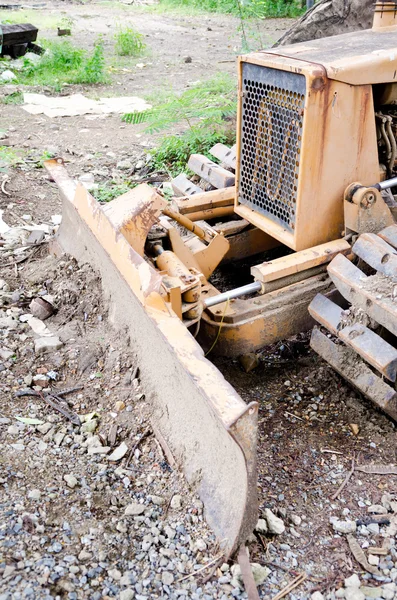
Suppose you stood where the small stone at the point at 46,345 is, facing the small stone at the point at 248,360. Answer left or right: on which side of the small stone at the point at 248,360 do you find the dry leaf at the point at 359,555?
right

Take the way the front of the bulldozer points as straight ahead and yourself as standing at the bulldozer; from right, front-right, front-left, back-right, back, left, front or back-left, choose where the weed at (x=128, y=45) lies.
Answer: back-right

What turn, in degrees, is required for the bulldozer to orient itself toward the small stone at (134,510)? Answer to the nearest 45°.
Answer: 0° — it already faces it

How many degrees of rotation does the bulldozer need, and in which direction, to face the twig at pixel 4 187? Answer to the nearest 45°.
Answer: approximately 90° to its right

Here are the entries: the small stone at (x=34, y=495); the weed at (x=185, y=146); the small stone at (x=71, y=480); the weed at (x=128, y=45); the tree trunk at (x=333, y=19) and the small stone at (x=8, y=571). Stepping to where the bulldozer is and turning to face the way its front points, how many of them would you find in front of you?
3

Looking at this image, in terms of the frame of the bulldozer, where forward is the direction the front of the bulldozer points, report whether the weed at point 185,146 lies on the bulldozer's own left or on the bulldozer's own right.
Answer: on the bulldozer's own right

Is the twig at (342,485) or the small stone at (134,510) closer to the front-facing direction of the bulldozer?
the small stone

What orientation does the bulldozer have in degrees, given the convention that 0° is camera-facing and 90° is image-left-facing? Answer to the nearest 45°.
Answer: approximately 45°

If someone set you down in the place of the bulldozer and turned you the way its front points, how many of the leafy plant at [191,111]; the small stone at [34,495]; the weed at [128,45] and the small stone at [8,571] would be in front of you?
2

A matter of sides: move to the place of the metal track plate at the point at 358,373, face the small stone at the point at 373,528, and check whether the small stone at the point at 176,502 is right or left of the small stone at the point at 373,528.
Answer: right

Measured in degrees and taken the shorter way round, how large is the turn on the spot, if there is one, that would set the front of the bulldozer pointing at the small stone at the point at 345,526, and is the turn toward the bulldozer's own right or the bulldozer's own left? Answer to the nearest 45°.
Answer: approximately 45° to the bulldozer's own left

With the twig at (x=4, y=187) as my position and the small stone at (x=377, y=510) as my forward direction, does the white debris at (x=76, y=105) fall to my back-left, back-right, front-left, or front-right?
back-left

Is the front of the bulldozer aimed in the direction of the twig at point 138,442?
yes

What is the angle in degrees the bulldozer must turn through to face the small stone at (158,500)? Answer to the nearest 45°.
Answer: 0° — it already faces it

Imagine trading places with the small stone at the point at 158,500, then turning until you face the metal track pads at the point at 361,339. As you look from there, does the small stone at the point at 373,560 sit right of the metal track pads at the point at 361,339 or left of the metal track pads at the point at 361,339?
right

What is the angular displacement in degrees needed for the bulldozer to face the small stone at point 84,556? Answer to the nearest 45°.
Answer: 0° — it already faces it
